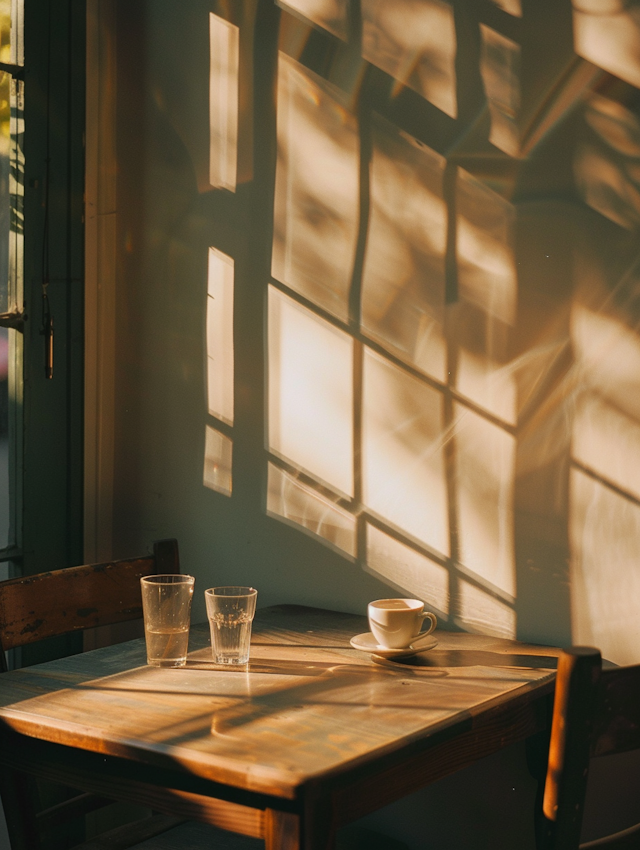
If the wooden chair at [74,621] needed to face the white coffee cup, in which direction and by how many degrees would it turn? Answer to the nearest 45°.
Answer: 0° — it already faces it

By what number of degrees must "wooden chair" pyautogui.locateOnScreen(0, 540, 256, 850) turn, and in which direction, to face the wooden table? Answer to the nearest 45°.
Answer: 0° — it already faces it
